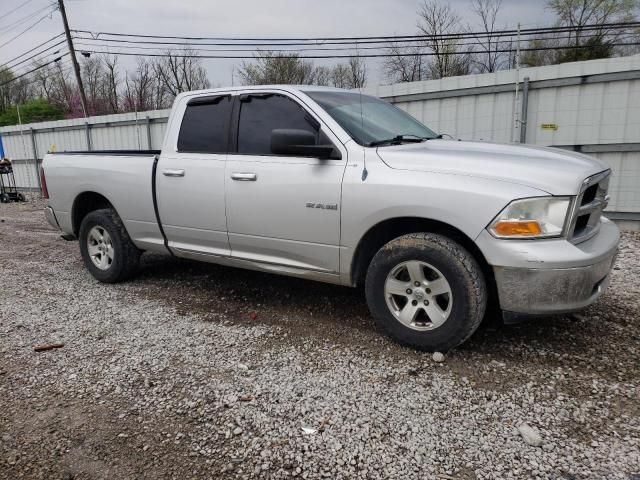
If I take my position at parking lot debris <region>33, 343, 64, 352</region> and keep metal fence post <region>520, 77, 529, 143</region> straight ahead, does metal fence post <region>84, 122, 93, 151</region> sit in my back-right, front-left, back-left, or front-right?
front-left

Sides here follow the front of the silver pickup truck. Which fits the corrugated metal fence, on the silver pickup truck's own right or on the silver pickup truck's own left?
on the silver pickup truck's own left

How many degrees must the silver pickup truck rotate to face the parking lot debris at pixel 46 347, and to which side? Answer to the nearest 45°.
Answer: approximately 135° to its right

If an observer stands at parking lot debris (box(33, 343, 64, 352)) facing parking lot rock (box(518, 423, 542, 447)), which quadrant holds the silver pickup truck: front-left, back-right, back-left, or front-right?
front-left

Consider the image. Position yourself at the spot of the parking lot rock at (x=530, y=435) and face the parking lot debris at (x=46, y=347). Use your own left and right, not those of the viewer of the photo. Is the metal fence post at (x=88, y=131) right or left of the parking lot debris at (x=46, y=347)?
right

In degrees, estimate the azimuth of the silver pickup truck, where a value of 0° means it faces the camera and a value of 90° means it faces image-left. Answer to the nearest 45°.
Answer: approximately 315°

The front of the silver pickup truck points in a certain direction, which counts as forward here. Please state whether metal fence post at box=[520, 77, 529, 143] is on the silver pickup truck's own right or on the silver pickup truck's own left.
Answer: on the silver pickup truck's own left

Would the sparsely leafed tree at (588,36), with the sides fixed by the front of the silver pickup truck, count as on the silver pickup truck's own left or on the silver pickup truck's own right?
on the silver pickup truck's own left

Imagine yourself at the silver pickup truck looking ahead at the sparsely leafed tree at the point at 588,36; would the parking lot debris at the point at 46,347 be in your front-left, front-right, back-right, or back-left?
back-left

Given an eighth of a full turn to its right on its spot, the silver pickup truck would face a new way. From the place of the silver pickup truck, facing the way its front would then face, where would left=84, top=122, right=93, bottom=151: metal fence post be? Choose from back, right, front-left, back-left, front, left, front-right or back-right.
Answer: back-right
